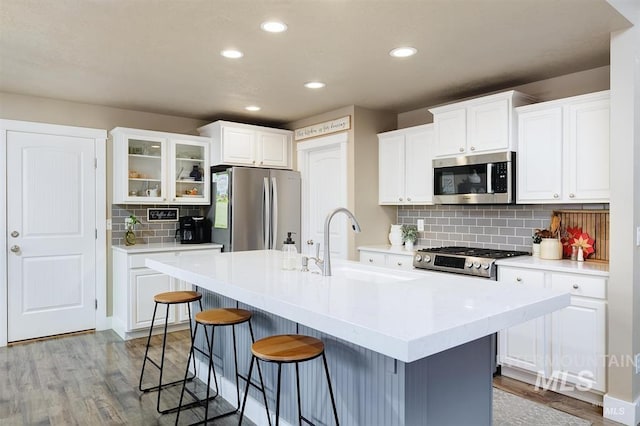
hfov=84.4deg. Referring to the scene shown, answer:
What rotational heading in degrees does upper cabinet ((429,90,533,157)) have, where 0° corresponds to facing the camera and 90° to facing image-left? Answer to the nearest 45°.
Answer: approximately 45°

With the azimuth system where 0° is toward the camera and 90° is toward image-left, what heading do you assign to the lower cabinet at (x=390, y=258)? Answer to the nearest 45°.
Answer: approximately 45°

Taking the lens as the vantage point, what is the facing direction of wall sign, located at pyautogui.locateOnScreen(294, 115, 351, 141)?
facing the viewer and to the left of the viewer

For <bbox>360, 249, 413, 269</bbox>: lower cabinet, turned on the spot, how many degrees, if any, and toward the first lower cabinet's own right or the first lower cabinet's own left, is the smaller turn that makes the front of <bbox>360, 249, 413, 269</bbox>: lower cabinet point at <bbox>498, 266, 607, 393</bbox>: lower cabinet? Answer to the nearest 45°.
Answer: approximately 90° to the first lower cabinet's own left

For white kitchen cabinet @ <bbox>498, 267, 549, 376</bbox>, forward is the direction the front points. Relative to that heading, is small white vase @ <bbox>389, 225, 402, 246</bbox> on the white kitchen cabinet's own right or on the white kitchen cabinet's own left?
on the white kitchen cabinet's own right

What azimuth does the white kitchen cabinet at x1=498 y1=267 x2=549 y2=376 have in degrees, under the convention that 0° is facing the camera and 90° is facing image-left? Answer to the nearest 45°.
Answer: approximately 45°

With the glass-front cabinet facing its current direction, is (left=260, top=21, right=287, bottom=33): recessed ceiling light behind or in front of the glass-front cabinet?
in front

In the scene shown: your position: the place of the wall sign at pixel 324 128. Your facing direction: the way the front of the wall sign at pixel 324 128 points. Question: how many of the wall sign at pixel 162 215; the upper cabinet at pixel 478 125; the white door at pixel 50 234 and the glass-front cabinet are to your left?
1
